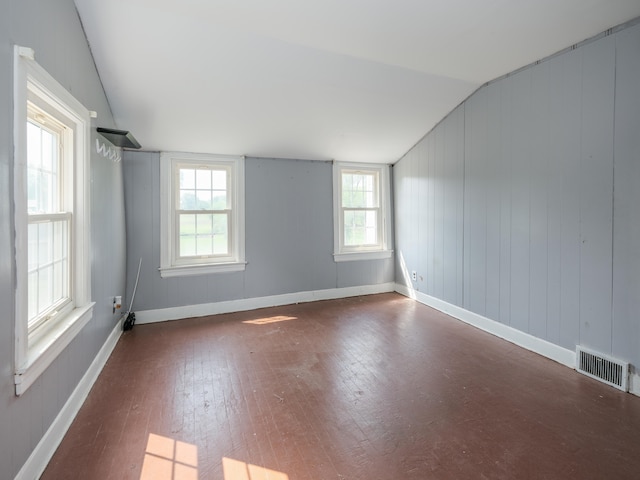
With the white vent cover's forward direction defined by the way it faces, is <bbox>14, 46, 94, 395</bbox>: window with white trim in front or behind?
in front

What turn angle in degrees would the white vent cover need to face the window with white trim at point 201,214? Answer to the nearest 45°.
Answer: approximately 45° to its right

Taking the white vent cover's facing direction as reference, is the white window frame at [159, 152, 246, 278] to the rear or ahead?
ahead

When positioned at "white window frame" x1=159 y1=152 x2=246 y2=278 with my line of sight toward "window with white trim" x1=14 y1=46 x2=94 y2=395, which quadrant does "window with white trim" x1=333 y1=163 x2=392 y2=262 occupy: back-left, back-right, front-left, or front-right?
back-left

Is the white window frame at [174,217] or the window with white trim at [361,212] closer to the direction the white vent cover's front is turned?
the white window frame

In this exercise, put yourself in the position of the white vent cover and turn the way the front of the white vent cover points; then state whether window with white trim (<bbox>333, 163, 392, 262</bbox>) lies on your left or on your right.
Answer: on your right

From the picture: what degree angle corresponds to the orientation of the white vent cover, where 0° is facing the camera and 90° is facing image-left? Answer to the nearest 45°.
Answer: approximately 45°
